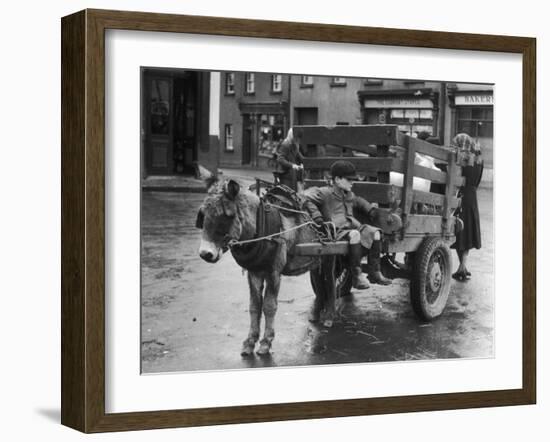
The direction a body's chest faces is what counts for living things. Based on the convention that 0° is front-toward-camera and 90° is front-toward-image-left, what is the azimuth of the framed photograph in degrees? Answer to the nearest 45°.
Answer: approximately 315°
